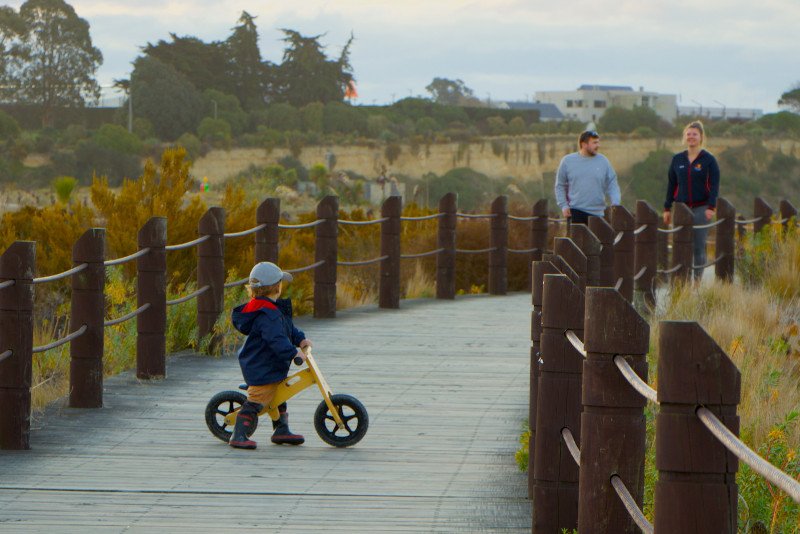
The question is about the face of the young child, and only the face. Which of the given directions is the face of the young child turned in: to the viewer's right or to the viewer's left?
to the viewer's right

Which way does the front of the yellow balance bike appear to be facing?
to the viewer's right

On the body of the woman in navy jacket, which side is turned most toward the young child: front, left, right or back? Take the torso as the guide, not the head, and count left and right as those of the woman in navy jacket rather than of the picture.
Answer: front

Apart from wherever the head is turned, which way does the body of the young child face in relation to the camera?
to the viewer's right

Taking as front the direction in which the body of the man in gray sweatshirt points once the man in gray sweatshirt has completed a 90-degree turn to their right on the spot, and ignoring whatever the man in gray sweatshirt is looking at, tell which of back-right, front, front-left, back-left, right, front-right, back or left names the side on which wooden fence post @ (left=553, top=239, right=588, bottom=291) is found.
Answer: left

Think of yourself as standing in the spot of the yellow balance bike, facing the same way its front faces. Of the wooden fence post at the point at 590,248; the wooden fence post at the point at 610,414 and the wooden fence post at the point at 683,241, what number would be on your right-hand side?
1

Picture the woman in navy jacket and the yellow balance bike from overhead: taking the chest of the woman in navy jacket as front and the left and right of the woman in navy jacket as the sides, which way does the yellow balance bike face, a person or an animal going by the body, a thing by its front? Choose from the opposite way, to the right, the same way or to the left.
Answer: to the left

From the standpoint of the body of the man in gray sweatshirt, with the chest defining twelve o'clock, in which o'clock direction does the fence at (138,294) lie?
The fence is roughly at 1 o'clock from the man in gray sweatshirt.

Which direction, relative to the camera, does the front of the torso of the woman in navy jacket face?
toward the camera

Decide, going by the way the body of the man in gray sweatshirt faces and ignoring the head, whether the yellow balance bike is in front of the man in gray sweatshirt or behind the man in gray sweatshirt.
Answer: in front

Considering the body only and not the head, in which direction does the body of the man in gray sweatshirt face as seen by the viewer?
toward the camera

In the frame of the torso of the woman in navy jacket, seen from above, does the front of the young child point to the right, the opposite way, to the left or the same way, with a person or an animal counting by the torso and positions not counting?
to the left

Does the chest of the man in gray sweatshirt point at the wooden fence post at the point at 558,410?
yes

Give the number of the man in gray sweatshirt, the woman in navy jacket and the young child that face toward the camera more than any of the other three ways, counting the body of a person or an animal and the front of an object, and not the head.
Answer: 2
